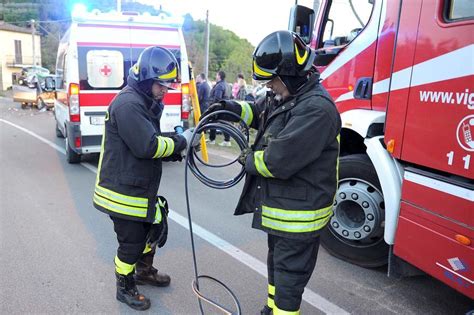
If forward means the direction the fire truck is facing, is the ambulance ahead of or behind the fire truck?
ahead

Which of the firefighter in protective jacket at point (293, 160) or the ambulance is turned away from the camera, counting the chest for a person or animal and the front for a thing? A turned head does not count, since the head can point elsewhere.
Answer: the ambulance

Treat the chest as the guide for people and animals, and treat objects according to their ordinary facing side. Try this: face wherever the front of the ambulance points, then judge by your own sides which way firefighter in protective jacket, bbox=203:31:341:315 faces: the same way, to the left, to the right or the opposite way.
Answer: to the left

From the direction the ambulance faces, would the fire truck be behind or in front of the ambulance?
behind

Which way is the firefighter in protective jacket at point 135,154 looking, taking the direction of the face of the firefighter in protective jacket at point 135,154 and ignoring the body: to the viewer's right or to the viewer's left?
to the viewer's right

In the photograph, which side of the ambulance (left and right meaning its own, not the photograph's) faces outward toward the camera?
back

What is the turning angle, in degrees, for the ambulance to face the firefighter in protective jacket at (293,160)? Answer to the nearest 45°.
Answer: approximately 180°

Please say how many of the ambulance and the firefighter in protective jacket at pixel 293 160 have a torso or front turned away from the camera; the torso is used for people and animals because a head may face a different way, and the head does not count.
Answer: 1

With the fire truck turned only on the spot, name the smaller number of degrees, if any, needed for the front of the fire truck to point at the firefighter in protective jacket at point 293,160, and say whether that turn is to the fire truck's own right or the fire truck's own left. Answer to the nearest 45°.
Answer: approximately 90° to the fire truck's own left

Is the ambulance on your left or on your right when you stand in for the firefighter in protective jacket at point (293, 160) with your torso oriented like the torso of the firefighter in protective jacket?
on your right

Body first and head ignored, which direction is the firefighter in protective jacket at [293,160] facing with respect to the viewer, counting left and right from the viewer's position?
facing to the left of the viewer

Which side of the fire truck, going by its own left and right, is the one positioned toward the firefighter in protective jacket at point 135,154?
left

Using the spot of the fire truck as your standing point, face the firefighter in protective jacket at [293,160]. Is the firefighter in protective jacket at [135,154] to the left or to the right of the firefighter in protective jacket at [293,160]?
right

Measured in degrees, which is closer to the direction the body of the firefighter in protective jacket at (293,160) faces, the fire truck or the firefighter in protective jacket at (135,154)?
the firefighter in protective jacket
